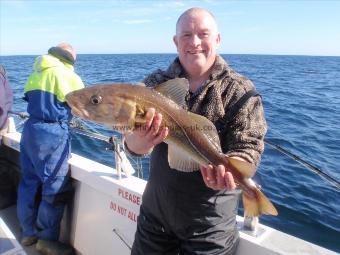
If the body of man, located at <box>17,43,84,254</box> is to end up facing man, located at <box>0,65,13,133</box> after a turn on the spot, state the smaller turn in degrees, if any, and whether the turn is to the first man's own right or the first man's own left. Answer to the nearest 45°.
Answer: approximately 90° to the first man's own left

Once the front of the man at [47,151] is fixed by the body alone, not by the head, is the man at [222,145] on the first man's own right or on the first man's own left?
on the first man's own right

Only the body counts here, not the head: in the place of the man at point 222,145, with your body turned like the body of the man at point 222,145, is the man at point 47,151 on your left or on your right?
on your right

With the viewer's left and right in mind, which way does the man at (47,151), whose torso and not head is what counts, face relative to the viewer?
facing away from the viewer and to the right of the viewer

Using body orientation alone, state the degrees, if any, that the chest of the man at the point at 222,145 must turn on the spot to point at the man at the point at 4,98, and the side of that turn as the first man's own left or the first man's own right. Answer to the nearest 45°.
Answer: approximately 135° to the first man's own right

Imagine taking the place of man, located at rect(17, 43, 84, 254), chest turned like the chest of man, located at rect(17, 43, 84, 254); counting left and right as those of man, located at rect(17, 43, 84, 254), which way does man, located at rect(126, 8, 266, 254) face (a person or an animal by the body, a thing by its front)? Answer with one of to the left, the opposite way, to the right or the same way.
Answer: the opposite way

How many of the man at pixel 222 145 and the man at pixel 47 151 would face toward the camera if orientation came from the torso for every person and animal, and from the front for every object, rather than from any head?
1

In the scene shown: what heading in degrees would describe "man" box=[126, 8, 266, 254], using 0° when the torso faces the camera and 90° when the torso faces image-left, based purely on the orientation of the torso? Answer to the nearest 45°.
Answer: approximately 0°
